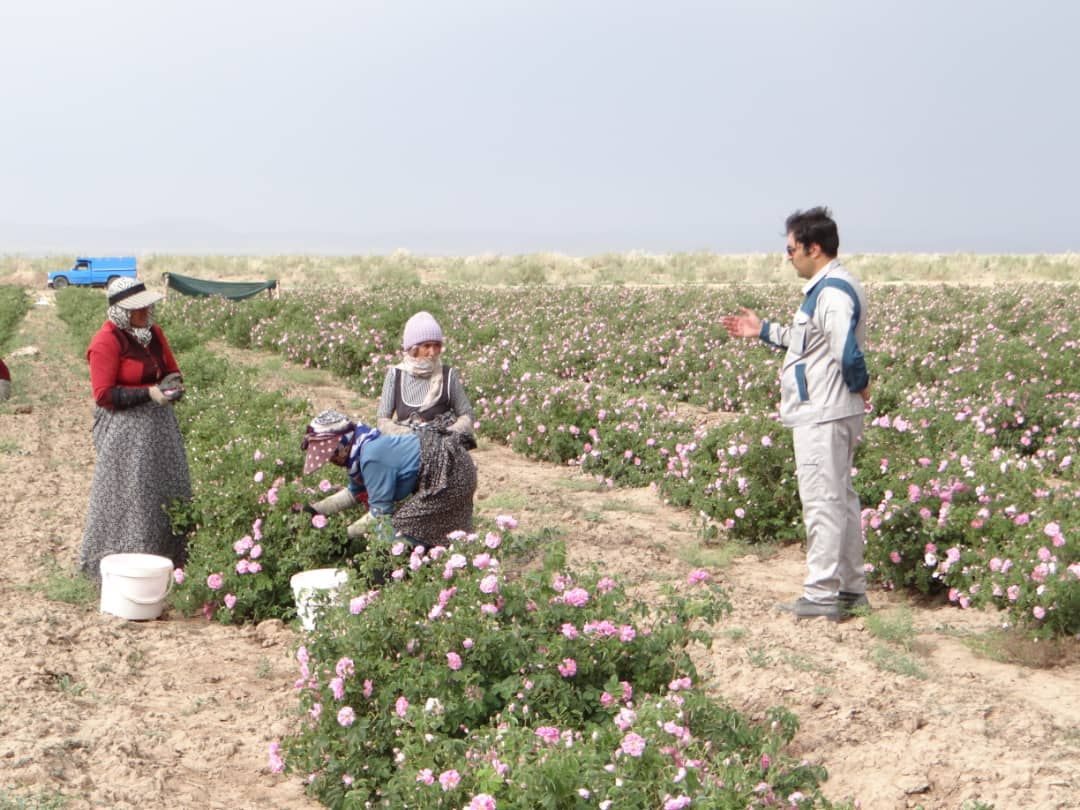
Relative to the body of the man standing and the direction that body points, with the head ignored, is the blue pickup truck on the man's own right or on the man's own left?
on the man's own right

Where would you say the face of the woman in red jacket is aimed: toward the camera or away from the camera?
toward the camera

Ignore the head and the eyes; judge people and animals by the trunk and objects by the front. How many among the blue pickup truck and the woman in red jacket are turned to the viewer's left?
1

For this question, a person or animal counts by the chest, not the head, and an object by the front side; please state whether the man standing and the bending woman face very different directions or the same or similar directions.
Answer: same or similar directions

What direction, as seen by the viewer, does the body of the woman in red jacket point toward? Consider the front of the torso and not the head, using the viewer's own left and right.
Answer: facing the viewer and to the right of the viewer

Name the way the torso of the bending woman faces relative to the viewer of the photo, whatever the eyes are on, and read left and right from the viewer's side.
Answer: facing to the left of the viewer

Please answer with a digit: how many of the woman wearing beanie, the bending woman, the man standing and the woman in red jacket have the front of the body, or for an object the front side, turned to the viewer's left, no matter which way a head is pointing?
2

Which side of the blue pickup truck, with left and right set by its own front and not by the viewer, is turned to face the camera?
left

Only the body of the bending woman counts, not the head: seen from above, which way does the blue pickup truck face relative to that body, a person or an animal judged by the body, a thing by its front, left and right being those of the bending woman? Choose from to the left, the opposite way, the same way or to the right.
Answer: the same way

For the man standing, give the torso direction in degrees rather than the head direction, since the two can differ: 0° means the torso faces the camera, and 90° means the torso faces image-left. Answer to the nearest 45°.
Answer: approximately 90°

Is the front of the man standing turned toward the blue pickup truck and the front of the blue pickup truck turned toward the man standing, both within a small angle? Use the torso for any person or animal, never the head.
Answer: no

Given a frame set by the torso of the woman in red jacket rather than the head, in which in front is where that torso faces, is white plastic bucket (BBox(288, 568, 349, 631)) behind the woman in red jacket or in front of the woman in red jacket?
in front

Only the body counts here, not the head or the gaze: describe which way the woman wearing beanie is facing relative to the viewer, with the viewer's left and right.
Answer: facing the viewer

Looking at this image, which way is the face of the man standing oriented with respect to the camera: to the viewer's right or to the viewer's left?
to the viewer's left

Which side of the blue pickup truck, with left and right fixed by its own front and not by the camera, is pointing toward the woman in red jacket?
left

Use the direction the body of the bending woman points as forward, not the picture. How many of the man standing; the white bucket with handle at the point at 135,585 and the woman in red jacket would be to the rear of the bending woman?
1

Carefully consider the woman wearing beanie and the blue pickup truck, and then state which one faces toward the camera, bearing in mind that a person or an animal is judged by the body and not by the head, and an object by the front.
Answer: the woman wearing beanie

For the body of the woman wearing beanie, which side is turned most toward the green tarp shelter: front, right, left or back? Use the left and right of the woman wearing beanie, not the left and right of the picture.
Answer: back

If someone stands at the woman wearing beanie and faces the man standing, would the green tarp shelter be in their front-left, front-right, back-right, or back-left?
back-left

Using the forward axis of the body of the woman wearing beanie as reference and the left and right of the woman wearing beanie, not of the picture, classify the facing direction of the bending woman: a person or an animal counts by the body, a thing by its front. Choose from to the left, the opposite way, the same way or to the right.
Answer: to the right
